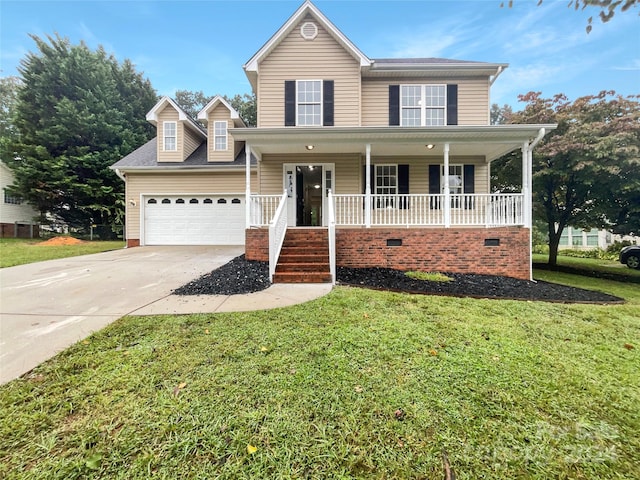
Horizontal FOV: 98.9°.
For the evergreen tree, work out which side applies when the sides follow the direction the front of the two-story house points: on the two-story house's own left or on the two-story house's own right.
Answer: on the two-story house's own right

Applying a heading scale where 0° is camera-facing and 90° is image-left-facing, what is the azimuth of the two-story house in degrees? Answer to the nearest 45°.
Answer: approximately 0°

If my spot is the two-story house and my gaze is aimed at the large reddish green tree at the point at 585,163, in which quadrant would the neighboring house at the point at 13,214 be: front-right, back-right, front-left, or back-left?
back-left

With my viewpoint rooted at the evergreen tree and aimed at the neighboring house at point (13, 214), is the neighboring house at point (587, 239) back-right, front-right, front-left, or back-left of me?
back-right

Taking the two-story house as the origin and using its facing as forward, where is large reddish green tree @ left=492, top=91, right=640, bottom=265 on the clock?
The large reddish green tree is roughly at 9 o'clock from the two-story house.

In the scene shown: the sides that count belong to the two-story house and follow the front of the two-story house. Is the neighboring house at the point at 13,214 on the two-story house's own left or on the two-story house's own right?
on the two-story house's own right

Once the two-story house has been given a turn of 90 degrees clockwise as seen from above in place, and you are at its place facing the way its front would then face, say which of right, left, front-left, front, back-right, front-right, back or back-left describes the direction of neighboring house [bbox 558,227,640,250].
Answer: back-right
